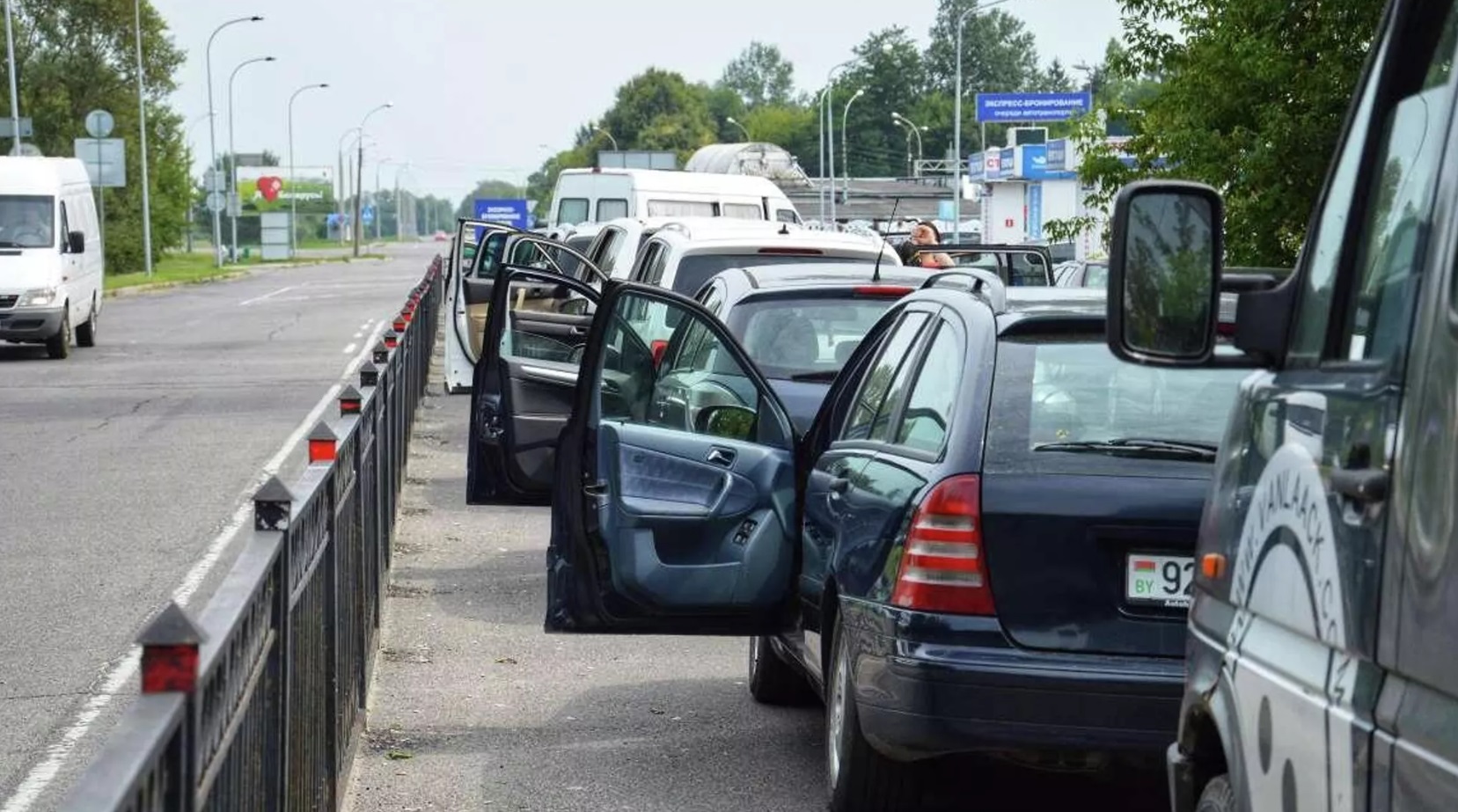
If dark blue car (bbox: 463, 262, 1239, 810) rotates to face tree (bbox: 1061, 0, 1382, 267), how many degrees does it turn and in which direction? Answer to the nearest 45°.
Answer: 0° — it already faces it

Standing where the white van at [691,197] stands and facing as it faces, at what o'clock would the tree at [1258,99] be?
The tree is roughly at 4 o'clock from the white van.

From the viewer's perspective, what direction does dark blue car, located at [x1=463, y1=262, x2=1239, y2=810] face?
away from the camera

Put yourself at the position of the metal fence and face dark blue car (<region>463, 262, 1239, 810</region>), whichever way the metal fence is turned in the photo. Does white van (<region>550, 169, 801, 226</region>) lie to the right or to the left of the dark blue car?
left

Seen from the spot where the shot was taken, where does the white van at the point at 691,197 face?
facing away from the viewer and to the right of the viewer

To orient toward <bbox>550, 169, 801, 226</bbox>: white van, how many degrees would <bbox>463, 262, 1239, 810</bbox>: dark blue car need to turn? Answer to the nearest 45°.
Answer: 0° — it already faces it

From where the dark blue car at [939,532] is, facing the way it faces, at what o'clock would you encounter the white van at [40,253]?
The white van is roughly at 11 o'clock from the dark blue car.

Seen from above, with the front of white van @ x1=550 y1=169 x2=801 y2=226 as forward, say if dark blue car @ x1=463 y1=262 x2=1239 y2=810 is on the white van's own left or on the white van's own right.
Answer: on the white van's own right
